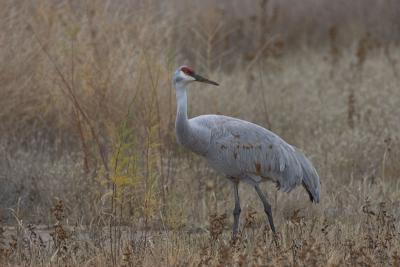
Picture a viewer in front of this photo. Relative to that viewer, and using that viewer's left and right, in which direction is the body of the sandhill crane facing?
facing to the left of the viewer
